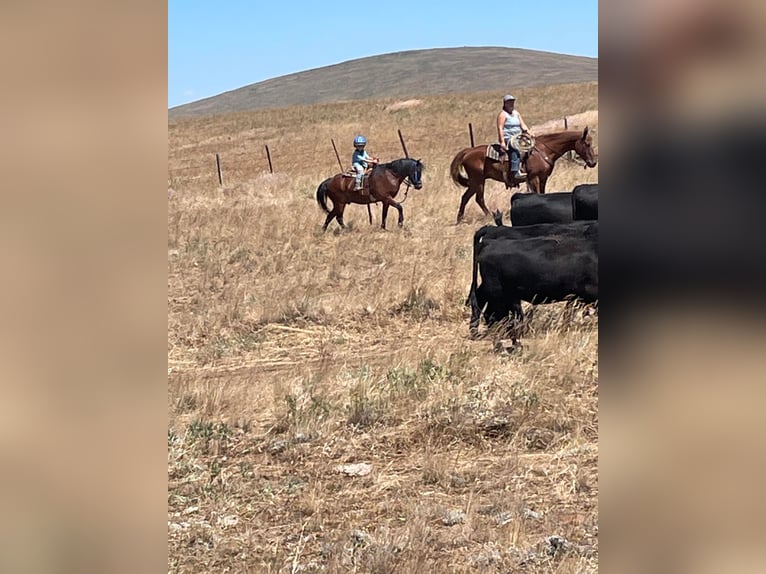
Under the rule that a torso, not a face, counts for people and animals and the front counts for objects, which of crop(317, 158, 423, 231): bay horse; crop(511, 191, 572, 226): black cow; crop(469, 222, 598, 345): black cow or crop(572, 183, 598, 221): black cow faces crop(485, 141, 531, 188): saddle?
the bay horse

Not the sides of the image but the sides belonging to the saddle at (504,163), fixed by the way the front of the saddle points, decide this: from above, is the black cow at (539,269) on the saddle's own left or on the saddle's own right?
on the saddle's own right

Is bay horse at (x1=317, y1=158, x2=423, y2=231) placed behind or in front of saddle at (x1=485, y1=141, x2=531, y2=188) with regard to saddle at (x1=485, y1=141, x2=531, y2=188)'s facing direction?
behind

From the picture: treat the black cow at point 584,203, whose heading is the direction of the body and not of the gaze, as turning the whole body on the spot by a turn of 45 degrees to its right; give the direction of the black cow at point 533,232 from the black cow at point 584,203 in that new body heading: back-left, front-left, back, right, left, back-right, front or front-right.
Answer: front-right

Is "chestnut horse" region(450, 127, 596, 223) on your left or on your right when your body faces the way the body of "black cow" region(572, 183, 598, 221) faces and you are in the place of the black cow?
on your left

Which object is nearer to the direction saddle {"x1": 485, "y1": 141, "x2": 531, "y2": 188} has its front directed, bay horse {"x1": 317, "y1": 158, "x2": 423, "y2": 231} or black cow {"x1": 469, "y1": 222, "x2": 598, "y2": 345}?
the black cow

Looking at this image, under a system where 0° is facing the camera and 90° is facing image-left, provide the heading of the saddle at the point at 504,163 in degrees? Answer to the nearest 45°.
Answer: approximately 270°

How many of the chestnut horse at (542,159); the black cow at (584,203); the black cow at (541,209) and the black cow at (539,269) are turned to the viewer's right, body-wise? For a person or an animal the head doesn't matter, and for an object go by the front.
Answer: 4

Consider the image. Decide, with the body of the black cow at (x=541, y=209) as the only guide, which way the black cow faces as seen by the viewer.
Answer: to the viewer's right

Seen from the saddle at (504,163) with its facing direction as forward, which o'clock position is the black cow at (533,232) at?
The black cow is roughly at 3 o'clock from the saddle.

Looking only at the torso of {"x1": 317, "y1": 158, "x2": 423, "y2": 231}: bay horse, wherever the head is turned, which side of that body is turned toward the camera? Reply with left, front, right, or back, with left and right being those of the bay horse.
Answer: right

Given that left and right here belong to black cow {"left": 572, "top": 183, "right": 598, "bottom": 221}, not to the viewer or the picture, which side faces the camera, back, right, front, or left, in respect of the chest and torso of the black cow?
right

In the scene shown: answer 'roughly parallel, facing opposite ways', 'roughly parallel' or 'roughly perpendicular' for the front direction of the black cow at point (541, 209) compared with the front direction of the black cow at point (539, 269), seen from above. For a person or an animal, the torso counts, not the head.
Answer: roughly parallel

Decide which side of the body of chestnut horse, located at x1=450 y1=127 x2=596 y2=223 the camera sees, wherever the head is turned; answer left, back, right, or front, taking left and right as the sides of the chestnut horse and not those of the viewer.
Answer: right

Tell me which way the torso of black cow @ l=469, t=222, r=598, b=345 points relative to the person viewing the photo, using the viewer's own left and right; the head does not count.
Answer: facing to the right of the viewer

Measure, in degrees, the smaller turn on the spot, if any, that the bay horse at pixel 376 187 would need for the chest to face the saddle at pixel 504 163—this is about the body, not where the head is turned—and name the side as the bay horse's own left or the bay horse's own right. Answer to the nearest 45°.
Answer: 0° — it already faces it
